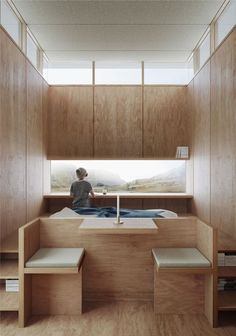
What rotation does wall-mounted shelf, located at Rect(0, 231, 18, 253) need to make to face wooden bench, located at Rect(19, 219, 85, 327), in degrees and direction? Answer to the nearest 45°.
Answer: approximately 45° to its left

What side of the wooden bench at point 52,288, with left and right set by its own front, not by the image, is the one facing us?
right

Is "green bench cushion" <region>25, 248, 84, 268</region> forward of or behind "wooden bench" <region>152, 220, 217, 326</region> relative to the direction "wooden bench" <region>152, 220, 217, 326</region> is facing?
forward

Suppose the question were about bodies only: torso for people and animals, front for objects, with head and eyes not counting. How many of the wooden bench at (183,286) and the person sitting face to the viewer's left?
1

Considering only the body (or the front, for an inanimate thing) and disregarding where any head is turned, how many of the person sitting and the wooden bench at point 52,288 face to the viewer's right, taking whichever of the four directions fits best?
1

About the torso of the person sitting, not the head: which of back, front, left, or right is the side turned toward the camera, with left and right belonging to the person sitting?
back

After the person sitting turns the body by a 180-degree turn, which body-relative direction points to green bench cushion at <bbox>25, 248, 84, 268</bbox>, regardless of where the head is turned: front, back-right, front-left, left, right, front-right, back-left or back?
front

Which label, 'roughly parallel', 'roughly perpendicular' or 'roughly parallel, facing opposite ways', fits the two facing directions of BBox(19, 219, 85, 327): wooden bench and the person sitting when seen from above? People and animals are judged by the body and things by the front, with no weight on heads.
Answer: roughly perpendicular

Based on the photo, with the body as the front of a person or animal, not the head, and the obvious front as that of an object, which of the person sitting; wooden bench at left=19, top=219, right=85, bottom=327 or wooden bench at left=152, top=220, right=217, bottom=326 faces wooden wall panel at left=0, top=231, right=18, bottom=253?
wooden bench at left=152, top=220, right=217, bottom=326

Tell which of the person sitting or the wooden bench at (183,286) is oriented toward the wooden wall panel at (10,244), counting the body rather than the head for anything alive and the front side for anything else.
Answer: the wooden bench

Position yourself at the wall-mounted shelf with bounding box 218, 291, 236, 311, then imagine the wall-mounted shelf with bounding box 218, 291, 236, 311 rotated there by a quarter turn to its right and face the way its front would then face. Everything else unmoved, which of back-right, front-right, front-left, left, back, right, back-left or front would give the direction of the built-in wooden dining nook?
front

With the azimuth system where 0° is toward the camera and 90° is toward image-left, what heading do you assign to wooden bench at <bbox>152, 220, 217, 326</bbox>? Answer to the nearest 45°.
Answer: approximately 90°

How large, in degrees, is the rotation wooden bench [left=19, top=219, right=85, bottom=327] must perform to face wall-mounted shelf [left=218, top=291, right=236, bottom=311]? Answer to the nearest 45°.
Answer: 0° — it already faces it
